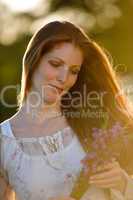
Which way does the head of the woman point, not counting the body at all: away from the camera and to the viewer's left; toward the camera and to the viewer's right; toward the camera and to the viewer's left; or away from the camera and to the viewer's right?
toward the camera and to the viewer's right
